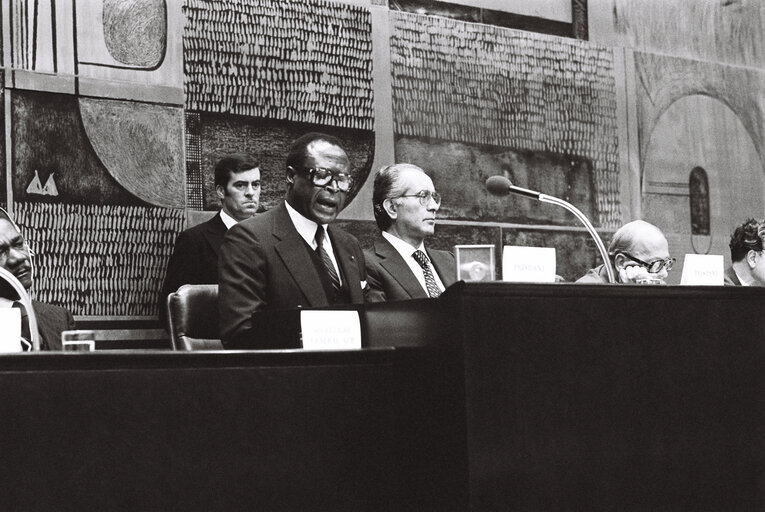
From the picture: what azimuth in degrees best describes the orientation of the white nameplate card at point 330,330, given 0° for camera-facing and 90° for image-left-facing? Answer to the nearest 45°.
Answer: approximately 0°

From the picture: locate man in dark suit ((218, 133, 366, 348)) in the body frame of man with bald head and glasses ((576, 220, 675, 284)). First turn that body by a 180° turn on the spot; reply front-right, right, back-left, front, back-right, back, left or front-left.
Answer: left

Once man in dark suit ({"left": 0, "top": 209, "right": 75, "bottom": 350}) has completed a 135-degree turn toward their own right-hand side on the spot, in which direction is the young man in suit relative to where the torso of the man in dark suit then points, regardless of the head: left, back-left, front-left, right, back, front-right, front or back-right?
back-right

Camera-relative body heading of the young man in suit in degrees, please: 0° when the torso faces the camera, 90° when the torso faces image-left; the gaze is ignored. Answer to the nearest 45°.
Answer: approximately 315°

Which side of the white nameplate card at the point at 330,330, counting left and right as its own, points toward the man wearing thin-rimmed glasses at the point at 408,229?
back

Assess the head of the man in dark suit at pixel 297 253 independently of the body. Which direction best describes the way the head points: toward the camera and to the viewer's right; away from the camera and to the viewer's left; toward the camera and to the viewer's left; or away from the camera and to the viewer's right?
toward the camera and to the viewer's right

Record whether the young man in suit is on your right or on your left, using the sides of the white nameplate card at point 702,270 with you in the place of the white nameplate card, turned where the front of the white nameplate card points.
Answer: on your right

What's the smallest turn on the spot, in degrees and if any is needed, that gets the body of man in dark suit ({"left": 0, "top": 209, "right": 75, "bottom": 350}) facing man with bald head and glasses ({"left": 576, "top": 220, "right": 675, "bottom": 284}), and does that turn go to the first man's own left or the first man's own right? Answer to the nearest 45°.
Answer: approximately 45° to the first man's own left

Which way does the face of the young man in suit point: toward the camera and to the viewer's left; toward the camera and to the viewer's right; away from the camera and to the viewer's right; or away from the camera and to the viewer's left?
toward the camera and to the viewer's right

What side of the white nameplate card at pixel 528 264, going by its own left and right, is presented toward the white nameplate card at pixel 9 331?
right

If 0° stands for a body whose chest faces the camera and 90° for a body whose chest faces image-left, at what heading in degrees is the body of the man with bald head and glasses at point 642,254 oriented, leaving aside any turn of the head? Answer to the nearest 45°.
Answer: approximately 315°
